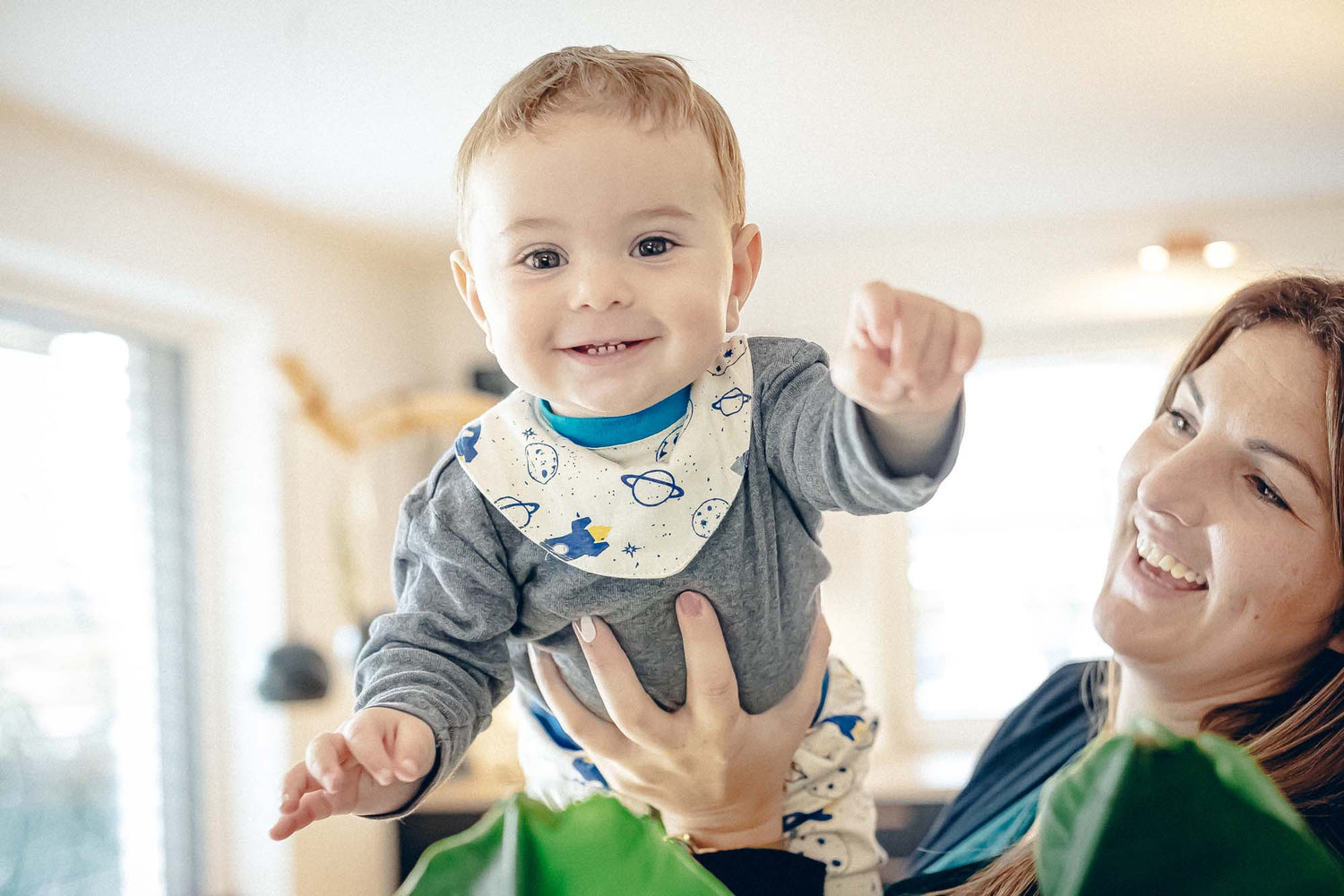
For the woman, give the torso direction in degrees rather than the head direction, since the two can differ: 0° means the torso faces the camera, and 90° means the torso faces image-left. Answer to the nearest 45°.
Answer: approximately 45°

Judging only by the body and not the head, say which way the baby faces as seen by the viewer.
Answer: toward the camera

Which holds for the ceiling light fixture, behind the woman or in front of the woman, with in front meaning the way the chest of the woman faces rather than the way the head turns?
behind

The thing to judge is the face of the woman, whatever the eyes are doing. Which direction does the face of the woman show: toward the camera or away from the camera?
toward the camera

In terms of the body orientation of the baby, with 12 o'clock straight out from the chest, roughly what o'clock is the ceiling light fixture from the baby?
The ceiling light fixture is roughly at 7 o'clock from the baby.
